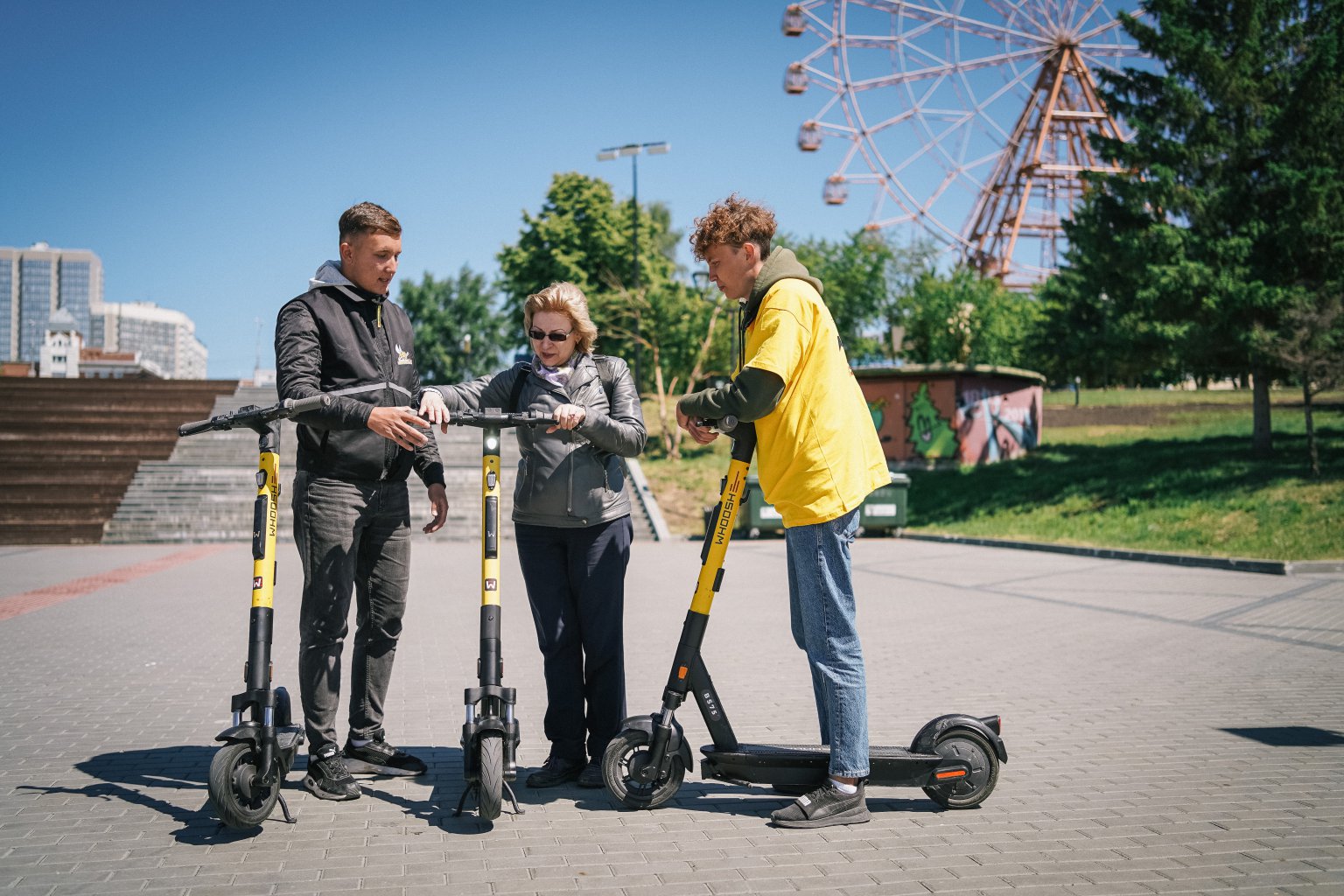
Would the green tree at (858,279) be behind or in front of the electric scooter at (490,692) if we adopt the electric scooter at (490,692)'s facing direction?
behind

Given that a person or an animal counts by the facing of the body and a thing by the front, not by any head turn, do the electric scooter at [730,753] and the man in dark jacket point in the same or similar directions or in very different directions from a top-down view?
very different directions

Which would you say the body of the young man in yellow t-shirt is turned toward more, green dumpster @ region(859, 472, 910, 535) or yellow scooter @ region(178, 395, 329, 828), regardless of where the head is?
the yellow scooter

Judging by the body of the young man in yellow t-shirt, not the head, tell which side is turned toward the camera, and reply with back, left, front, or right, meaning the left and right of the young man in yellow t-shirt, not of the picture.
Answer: left

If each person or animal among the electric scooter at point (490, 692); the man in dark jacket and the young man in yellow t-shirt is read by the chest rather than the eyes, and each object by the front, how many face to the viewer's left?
1

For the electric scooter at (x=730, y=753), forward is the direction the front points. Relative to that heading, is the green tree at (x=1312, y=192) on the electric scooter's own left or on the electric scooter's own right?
on the electric scooter's own right

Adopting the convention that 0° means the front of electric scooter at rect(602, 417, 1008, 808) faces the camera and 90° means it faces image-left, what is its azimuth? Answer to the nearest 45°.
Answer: approximately 90°

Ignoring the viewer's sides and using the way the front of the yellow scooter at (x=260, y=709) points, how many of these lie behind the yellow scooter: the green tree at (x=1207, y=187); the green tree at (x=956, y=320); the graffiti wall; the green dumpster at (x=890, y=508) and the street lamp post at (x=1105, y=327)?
5

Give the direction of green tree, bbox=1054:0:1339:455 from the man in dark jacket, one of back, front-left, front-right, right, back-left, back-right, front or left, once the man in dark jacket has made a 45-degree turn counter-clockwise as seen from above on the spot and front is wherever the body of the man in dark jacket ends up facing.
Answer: front-left

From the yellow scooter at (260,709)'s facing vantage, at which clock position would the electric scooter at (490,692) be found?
The electric scooter is roughly at 8 o'clock from the yellow scooter.

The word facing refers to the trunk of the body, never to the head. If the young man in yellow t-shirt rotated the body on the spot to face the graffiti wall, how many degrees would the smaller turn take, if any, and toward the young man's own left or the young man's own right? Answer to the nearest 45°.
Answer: approximately 90° to the young man's own right

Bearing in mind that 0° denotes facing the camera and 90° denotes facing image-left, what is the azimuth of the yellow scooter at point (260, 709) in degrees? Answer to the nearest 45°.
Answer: approximately 45°

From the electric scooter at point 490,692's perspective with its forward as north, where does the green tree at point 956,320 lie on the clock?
The green tree is roughly at 7 o'clock from the electric scooter.
